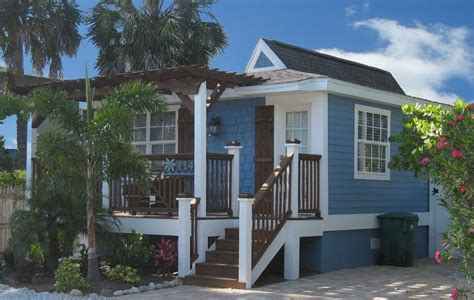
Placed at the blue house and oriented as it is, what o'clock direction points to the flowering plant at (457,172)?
The flowering plant is roughly at 10 o'clock from the blue house.

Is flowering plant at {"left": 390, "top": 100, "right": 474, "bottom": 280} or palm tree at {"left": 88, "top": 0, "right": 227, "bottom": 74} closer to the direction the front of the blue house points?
the flowering plant

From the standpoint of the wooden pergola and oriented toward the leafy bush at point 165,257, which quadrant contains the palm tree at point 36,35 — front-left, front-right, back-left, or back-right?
back-right

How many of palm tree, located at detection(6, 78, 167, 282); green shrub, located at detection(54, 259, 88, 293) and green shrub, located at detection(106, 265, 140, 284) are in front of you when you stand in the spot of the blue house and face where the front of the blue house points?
3

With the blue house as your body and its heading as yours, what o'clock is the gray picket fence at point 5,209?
The gray picket fence is roughly at 2 o'clock from the blue house.

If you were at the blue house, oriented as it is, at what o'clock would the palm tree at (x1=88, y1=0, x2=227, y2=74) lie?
The palm tree is roughly at 4 o'clock from the blue house.

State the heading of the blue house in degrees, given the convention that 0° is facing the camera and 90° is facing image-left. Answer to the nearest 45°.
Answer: approximately 45°

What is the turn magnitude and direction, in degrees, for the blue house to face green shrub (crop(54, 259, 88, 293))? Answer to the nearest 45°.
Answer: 0° — it already faces it

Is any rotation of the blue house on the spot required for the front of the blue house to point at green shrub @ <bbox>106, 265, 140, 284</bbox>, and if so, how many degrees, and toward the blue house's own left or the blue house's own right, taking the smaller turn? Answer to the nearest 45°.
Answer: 0° — it already faces it

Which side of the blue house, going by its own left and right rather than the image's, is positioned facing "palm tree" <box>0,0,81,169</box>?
right
